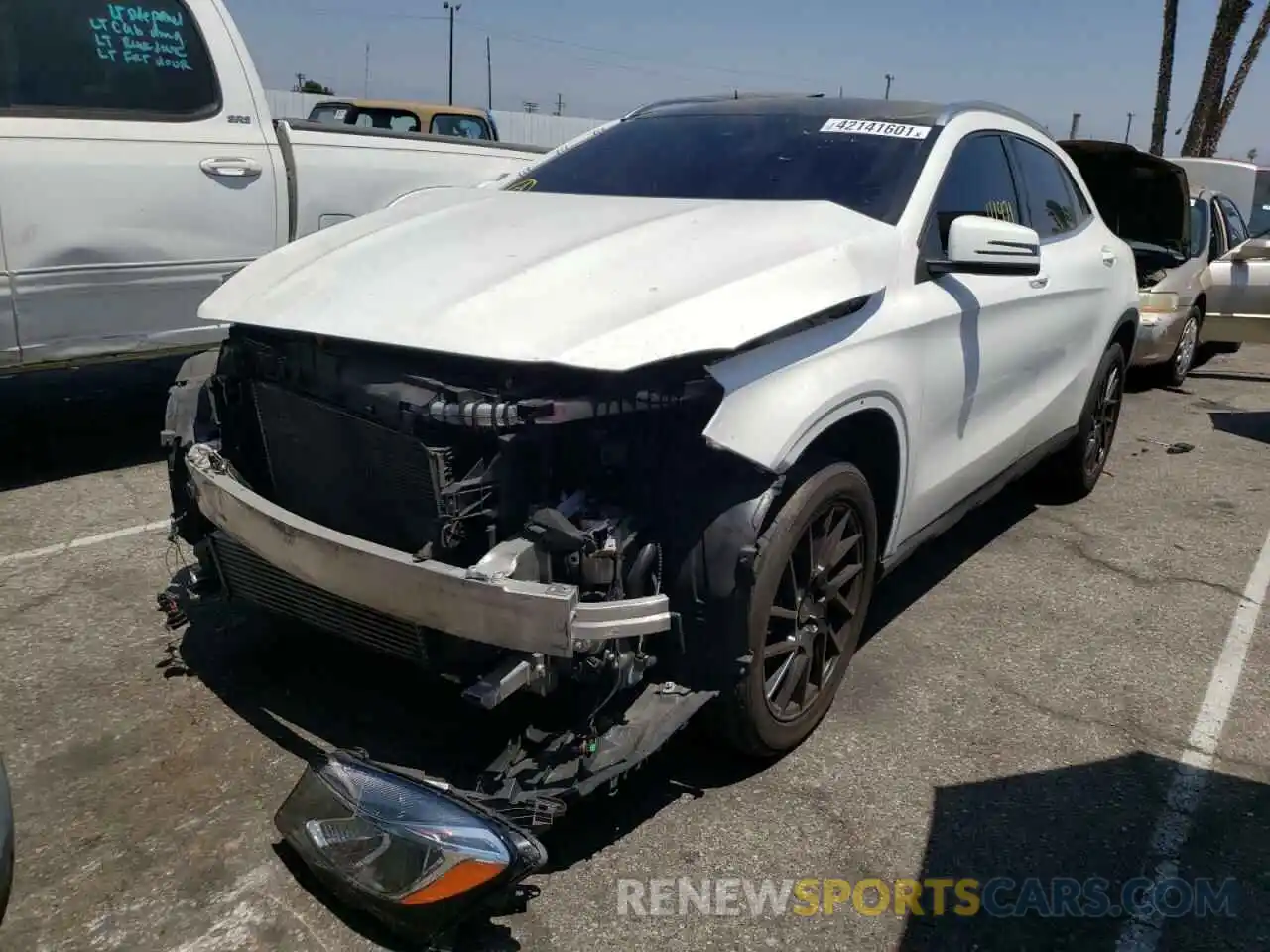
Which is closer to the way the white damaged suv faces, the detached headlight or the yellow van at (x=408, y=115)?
the detached headlight

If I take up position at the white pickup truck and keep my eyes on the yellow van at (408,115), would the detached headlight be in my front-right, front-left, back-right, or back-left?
back-right

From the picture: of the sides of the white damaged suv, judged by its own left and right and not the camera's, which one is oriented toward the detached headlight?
front

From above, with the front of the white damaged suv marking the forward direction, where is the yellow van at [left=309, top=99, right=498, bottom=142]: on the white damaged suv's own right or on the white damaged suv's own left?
on the white damaged suv's own right

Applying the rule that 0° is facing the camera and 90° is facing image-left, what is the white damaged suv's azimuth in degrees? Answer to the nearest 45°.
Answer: approximately 45°
